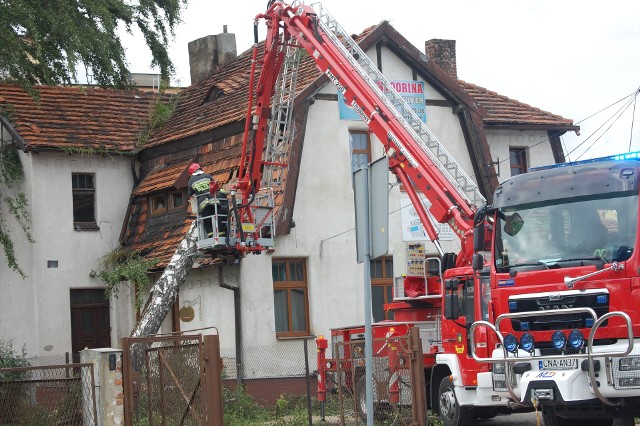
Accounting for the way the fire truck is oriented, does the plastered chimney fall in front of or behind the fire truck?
behind

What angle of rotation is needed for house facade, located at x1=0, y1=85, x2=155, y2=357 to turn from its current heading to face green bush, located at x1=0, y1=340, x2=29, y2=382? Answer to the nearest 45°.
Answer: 0° — it already faces it

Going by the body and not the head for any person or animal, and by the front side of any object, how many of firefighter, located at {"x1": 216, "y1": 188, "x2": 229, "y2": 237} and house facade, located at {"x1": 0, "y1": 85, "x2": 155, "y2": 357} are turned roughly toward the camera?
1

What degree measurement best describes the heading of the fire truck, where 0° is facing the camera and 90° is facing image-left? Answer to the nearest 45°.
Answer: approximately 315°

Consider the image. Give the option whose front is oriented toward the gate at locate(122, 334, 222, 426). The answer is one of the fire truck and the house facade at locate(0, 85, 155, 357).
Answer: the house facade

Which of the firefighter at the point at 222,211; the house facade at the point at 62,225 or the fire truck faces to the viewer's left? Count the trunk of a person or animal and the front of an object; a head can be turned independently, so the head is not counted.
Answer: the firefighter

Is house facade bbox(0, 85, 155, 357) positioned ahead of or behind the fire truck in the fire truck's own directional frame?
behind

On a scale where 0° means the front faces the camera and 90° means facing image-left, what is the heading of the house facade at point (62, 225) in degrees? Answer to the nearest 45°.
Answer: approximately 0°
